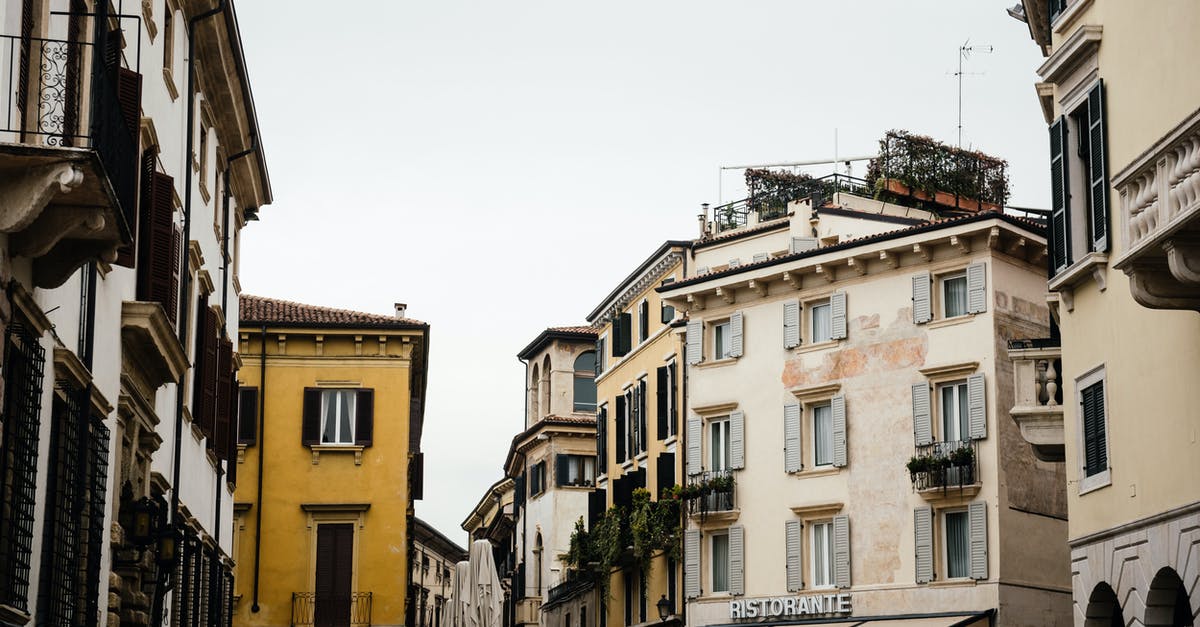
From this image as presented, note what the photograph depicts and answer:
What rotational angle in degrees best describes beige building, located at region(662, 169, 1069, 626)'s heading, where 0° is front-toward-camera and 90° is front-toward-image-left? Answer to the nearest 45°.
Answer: approximately 45°

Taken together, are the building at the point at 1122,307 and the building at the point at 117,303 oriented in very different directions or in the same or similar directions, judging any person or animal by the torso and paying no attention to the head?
very different directions

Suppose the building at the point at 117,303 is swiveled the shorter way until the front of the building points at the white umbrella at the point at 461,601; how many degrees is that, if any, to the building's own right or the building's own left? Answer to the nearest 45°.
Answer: approximately 90° to the building's own left

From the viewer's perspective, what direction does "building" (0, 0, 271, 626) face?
to the viewer's right

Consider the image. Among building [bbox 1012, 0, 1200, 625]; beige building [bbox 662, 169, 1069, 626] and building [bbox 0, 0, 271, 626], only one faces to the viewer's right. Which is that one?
building [bbox 0, 0, 271, 626]

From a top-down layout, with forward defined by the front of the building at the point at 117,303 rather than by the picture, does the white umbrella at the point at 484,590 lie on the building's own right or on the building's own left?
on the building's own left
